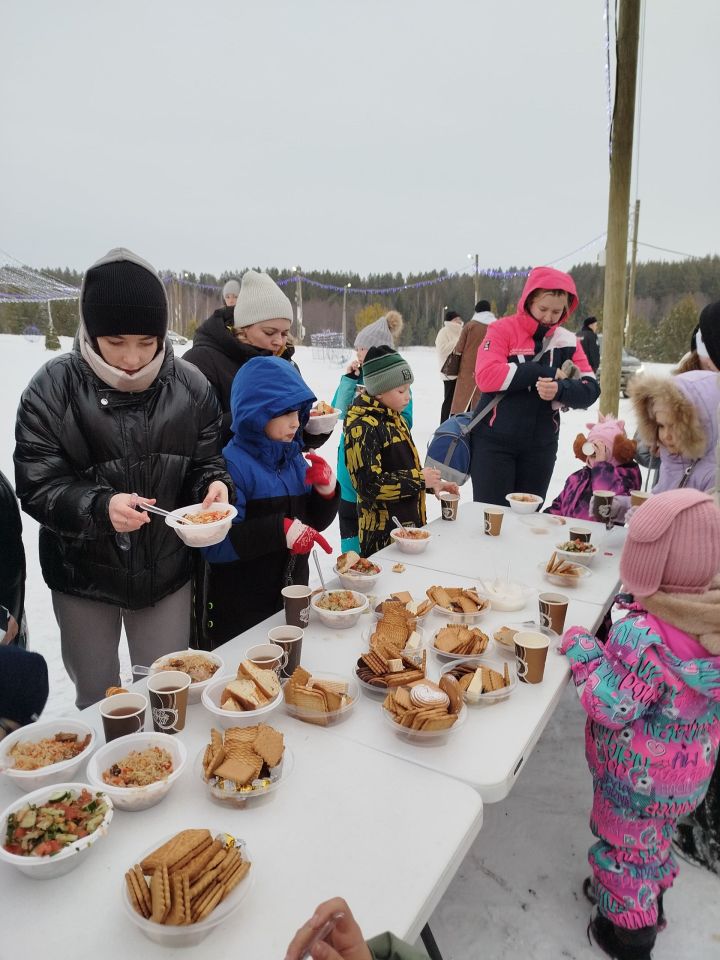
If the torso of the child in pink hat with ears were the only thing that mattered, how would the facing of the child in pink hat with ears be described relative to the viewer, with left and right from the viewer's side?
facing the viewer and to the left of the viewer

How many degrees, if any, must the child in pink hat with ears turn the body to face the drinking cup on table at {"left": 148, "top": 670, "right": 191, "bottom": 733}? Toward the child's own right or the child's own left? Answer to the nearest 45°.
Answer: approximately 45° to the child's own left

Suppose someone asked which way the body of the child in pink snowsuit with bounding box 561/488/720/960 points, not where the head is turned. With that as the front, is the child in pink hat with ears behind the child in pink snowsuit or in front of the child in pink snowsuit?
in front

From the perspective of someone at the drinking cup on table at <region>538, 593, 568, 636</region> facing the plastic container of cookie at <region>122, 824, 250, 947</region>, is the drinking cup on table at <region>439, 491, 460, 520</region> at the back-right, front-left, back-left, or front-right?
back-right

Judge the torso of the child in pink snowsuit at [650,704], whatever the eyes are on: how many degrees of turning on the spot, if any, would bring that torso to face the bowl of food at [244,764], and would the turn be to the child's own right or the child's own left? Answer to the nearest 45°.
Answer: approximately 90° to the child's own left

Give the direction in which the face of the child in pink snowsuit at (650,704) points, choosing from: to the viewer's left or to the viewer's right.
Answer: to the viewer's left

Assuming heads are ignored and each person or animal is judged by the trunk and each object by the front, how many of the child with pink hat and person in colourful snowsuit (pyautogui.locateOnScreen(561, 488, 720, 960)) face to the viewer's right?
0

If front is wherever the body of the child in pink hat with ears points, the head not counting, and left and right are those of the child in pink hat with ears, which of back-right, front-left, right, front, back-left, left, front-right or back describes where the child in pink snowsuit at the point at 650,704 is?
front-left

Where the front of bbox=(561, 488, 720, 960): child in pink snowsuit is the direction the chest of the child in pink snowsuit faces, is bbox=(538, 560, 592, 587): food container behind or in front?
in front

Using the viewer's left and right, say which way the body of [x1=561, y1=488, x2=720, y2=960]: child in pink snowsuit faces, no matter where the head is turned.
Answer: facing away from the viewer and to the left of the viewer
